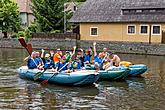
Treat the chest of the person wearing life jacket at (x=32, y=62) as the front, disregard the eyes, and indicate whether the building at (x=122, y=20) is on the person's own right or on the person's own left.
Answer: on the person's own left
